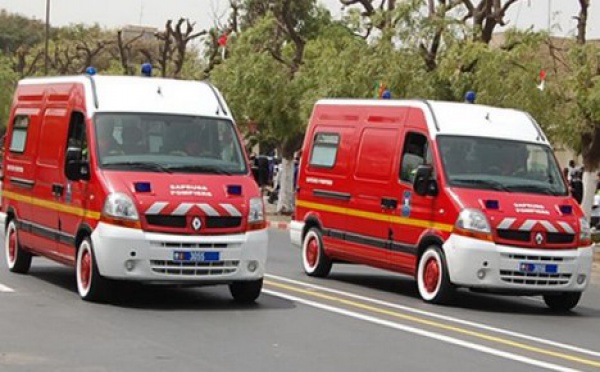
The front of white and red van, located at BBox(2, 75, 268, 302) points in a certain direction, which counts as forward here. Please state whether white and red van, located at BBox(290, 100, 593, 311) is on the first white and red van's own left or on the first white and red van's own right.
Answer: on the first white and red van's own left

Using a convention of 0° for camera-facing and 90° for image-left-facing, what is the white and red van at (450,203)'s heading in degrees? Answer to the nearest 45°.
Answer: approximately 315°

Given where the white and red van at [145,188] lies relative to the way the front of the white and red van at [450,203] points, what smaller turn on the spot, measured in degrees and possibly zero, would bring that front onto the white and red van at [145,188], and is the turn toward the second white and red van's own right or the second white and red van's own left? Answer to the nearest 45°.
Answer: approximately 90° to the second white and red van's own right
